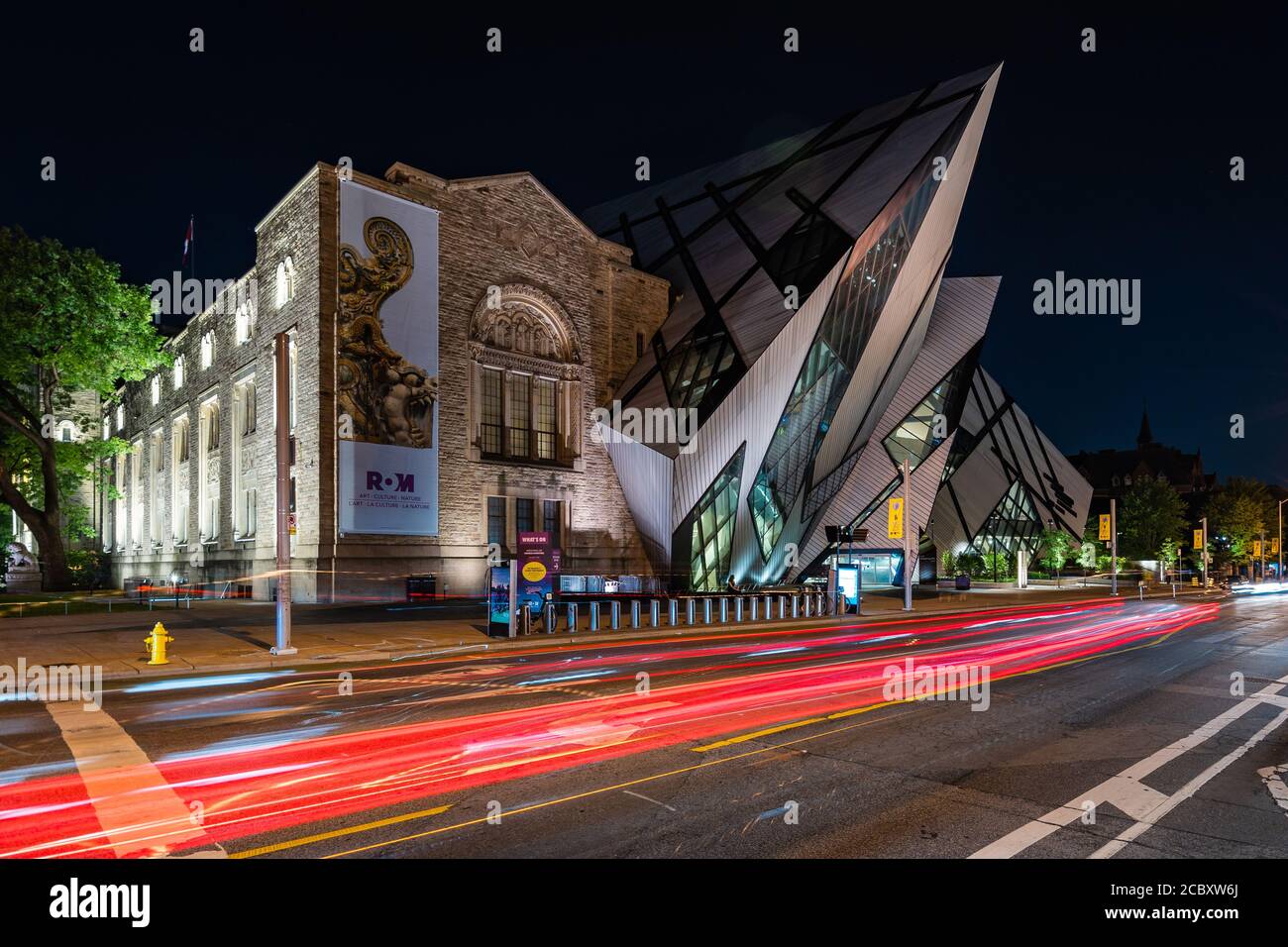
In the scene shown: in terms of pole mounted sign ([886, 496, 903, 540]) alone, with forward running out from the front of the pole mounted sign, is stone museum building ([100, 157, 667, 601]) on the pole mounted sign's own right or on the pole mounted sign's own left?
on the pole mounted sign's own right

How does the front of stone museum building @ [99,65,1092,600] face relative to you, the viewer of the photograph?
facing the viewer and to the right of the viewer

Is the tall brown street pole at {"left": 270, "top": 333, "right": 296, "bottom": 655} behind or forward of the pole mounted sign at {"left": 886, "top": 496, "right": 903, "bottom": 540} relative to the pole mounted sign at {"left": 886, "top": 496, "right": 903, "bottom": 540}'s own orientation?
forward

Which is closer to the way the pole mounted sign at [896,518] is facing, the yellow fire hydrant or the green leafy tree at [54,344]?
the yellow fire hydrant

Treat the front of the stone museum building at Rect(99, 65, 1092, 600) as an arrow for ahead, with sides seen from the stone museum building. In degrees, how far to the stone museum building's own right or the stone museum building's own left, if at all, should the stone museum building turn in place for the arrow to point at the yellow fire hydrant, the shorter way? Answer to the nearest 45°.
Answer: approximately 45° to the stone museum building's own right

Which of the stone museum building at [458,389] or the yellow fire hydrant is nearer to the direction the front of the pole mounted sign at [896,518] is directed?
the yellow fire hydrant

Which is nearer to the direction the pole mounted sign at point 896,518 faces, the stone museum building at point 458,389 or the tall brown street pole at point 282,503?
the tall brown street pole

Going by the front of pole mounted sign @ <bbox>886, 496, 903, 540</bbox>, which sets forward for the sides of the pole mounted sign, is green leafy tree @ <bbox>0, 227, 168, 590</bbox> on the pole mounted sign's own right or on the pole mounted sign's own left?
on the pole mounted sign's own right

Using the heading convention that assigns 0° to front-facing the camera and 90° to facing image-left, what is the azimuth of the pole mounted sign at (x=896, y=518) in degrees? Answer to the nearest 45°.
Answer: approximately 0°
